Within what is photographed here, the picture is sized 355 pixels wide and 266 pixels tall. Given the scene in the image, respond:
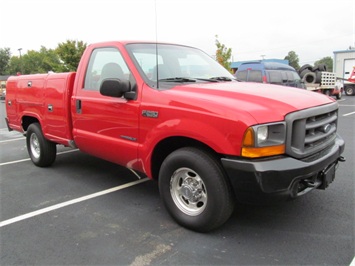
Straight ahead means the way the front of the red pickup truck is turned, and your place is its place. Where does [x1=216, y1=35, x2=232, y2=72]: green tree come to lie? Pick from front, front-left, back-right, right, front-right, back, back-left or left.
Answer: back-left

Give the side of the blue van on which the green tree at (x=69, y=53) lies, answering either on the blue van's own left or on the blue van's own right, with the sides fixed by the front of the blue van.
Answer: on the blue van's own left

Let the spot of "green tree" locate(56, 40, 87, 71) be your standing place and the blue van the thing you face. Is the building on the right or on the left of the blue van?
left

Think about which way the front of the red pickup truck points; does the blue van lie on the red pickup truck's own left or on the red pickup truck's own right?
on the red pickup truck's own left

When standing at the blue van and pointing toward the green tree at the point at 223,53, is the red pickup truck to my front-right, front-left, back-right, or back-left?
back-left

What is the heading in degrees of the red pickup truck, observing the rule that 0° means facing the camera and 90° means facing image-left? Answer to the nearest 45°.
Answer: approximately 315°
